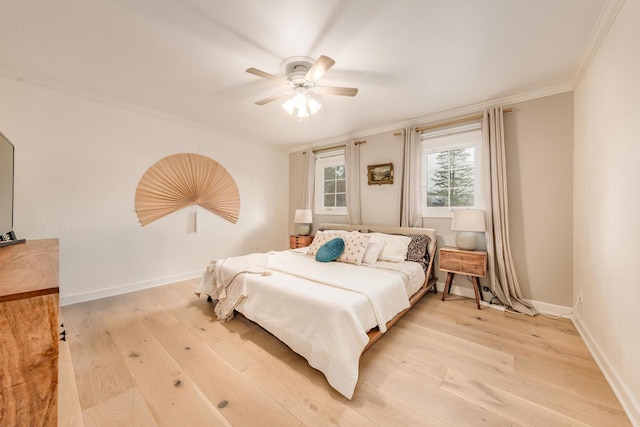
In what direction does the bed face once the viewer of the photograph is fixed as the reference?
facing the viewer and to the left of the viewer

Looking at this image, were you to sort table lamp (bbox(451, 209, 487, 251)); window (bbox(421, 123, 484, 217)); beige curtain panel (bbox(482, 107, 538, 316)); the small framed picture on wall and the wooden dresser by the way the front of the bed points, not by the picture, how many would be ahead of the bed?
1

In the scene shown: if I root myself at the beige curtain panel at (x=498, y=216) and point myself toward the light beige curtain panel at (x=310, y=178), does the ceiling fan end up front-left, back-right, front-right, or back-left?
front-left

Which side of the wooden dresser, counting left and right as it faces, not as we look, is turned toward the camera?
right

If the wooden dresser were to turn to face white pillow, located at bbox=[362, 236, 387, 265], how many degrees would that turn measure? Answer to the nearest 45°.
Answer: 0° — it already faces it

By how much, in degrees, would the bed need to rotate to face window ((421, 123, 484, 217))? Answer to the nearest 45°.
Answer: approximately 180°

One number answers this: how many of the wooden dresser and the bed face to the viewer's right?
1

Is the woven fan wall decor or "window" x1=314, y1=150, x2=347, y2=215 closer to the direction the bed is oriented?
the woven fan wall decor

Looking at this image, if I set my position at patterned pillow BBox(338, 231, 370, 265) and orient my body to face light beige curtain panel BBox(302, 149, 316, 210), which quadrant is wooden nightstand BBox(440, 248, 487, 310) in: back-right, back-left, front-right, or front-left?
back-right

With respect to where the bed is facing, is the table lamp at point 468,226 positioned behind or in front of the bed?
behind

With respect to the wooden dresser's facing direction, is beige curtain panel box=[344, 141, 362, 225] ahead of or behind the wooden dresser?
ahead

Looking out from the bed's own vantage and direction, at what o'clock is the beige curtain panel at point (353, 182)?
The beige curtain panel is roughly at 5 o'clock from the bed.

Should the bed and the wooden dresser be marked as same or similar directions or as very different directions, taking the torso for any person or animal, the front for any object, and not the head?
very different directions

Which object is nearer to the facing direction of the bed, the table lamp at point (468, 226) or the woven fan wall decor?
the woven fan wall decor

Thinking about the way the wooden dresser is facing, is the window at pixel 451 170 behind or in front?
in front
